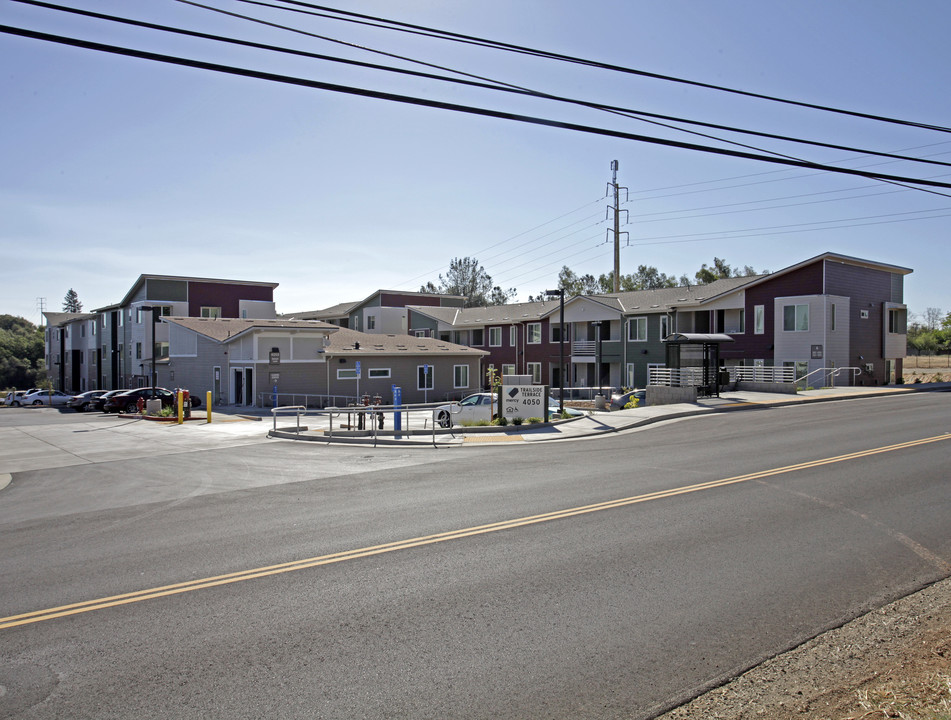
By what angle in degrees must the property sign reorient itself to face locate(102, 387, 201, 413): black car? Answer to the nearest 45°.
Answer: approximately 135° to its right

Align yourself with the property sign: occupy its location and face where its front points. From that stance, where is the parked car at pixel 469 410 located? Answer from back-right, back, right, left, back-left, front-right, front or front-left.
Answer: back-right

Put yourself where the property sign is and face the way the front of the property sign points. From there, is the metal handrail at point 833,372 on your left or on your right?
on your left

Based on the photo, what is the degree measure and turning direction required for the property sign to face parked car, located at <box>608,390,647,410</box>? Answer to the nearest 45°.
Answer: approximately 135° to its left

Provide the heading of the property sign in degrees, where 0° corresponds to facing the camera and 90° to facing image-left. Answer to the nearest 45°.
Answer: approximately 0°

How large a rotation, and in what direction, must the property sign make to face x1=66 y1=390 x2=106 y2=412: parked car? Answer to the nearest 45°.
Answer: approximately 135° to its right

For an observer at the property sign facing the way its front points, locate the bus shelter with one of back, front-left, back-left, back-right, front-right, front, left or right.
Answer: back-left

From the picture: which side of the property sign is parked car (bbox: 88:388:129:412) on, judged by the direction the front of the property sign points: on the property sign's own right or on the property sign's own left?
on the property sign's own right
